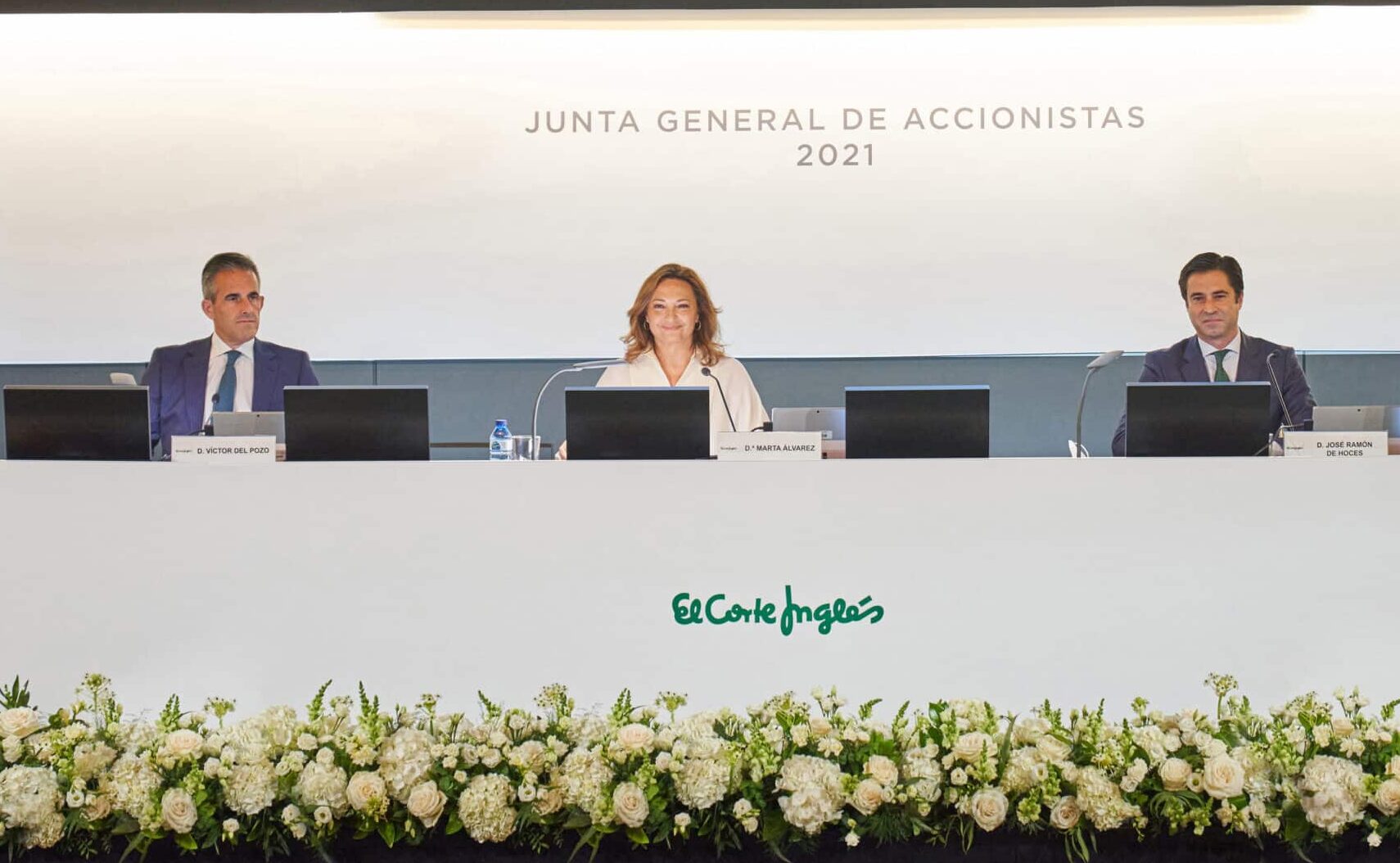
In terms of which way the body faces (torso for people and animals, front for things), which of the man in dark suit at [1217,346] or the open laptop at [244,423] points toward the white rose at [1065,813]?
the man in dark suit

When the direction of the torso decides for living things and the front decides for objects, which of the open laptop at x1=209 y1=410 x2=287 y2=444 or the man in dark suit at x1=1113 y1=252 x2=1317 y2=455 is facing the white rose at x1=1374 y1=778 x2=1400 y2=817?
the man in dark suit

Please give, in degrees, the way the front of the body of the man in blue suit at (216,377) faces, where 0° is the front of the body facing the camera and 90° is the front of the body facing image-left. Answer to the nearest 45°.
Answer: approximately 0°

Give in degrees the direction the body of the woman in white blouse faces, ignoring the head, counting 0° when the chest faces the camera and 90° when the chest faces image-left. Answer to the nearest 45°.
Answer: approximately 0°

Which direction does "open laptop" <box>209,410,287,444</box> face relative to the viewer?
away from the camera

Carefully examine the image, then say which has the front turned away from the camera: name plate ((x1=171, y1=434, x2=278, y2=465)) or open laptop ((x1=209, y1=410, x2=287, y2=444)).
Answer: the open laptop

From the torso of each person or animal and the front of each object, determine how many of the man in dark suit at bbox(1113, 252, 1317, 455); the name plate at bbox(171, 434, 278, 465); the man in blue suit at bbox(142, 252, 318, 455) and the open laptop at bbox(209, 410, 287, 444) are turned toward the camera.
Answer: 3

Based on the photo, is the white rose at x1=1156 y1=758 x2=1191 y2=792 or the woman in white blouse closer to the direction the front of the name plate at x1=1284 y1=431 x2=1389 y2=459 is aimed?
the white rose

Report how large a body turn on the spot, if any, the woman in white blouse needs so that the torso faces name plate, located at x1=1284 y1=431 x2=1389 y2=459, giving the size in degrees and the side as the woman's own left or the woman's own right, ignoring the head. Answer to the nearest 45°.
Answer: approximately 45° to the woman's own left

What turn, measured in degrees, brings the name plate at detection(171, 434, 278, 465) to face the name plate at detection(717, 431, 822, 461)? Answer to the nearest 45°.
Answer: approximately 90° to its left

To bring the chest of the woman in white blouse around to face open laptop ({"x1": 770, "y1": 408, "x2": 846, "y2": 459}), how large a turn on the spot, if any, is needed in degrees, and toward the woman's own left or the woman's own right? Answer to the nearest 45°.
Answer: approximately 45° to the woman's own left

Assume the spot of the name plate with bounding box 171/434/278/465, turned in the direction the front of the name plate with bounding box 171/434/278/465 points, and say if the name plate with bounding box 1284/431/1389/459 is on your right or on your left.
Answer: on your left
